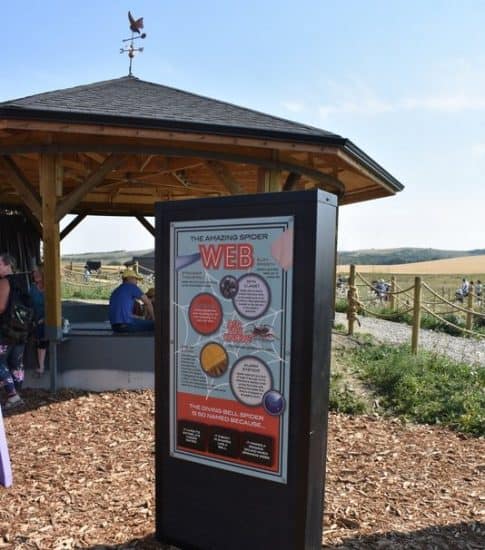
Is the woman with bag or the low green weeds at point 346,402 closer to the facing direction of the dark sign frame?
the woman with bag

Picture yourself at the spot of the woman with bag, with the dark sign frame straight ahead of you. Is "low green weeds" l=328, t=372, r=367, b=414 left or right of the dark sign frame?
left

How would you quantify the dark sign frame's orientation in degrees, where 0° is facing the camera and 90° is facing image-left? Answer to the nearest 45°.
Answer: approximately 45°

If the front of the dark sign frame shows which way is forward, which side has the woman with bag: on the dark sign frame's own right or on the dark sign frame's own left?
on the dark sign frame's own right

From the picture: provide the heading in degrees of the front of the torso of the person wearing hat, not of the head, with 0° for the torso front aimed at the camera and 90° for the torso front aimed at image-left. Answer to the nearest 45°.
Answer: approximately 225°

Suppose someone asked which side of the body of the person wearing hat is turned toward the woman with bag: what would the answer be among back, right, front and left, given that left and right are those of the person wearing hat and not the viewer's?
back

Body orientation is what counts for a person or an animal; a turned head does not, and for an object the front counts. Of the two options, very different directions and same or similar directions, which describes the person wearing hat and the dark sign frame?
very different directions
